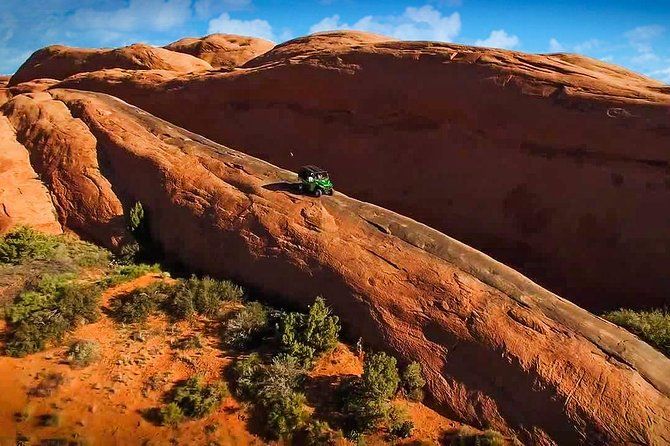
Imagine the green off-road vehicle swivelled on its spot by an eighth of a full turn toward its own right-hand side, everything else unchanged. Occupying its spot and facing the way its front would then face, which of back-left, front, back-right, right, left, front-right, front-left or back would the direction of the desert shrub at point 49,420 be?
front-right

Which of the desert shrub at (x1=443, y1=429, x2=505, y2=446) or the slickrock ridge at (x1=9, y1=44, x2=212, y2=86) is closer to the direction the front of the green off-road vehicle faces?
the desert shrub

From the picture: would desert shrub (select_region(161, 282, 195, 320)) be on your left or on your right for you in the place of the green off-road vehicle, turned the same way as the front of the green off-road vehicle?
on your right

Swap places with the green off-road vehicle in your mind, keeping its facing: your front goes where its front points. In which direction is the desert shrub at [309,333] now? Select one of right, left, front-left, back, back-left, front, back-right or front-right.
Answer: front-right

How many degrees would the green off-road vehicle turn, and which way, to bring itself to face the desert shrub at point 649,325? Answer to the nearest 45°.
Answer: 0° — it already faces it

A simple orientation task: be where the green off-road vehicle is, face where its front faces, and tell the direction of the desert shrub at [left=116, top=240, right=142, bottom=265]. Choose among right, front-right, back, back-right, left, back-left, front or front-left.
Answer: back-right

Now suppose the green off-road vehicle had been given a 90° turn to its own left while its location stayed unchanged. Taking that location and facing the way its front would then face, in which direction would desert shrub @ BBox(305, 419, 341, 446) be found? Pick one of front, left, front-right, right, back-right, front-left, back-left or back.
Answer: back-right

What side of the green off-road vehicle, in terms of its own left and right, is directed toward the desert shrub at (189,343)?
right

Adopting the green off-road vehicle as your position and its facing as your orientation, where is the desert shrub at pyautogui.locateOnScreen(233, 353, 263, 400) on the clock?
The desert shrub is roughly at 2 o'clock from the green off-road vehicle.

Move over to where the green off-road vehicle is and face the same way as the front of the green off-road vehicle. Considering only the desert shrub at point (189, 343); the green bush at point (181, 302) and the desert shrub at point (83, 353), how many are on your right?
3

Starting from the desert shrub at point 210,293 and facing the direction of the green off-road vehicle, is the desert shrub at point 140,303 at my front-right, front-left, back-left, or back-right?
back-left

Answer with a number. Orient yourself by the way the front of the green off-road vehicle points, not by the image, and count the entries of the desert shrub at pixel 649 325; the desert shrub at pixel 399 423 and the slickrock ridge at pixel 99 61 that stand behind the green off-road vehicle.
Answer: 1

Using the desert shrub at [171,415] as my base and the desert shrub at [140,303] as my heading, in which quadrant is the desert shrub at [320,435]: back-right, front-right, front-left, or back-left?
back-right

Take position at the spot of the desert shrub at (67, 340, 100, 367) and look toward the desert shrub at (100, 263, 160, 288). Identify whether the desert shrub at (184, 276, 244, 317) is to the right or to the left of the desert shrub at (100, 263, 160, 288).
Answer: right

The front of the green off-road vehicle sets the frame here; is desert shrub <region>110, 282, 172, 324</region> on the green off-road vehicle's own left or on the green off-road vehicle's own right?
on the green off-road vehicle's own right

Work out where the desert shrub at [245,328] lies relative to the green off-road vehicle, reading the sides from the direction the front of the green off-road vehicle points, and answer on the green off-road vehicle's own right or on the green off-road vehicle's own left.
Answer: on the green off-road vehicle's own right

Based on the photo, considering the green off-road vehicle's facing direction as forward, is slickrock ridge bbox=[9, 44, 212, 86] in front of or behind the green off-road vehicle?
behind

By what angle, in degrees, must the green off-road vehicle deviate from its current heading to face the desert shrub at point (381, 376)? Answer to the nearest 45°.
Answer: approximately 45° to its right

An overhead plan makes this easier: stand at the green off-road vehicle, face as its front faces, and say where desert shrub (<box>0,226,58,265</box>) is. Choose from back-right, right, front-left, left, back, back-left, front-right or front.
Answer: back-right
